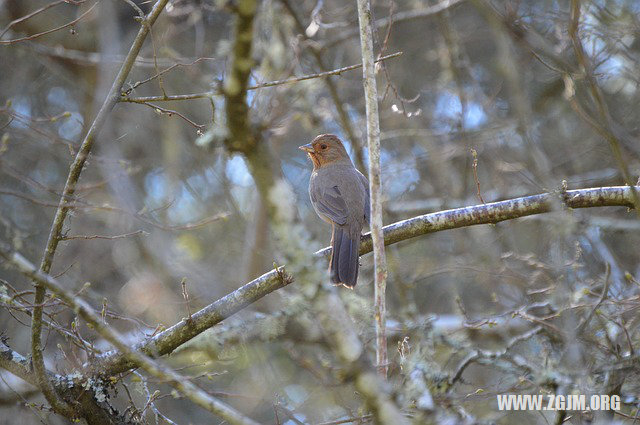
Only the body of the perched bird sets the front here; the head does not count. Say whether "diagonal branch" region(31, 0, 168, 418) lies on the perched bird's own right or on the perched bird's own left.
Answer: on the perched bird's own left

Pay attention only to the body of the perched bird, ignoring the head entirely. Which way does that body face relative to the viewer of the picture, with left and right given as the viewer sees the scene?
facing away from the viewer and to the left of the viewer
